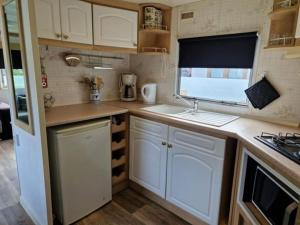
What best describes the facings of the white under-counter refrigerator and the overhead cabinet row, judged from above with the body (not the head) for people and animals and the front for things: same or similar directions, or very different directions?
same or similar directions

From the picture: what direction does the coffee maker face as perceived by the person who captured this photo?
facing the viewer

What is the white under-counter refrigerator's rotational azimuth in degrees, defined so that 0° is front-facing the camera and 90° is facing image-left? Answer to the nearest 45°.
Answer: approximately 315°

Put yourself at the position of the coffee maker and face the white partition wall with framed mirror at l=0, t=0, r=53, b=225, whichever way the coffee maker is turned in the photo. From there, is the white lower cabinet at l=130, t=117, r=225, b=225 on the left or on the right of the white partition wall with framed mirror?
left

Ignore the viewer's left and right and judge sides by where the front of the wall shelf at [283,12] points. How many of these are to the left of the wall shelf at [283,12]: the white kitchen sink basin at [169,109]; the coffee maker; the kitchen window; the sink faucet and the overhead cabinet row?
0

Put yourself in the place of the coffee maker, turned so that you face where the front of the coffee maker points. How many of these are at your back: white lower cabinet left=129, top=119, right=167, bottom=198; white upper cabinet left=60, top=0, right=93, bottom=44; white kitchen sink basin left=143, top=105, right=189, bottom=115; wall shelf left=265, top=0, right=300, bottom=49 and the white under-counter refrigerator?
0

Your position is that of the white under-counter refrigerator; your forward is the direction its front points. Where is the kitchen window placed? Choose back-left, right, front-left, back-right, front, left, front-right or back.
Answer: front-left

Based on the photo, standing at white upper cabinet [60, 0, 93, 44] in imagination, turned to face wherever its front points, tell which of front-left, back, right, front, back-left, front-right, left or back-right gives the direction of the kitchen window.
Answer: front-left

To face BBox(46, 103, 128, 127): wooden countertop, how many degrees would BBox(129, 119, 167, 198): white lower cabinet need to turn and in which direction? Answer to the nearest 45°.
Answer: approximately 45° to its right

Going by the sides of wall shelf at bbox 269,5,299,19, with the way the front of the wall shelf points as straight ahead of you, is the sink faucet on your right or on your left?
on your right

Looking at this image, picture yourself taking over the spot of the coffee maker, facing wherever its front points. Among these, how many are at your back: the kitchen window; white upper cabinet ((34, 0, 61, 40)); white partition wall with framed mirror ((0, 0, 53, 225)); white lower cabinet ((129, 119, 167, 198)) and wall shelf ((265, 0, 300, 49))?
0
